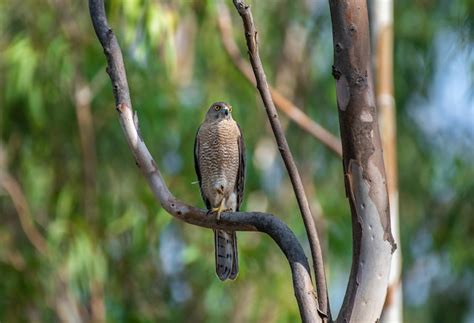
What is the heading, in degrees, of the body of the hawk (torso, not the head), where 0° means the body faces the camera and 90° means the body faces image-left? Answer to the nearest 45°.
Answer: approximately 0°
